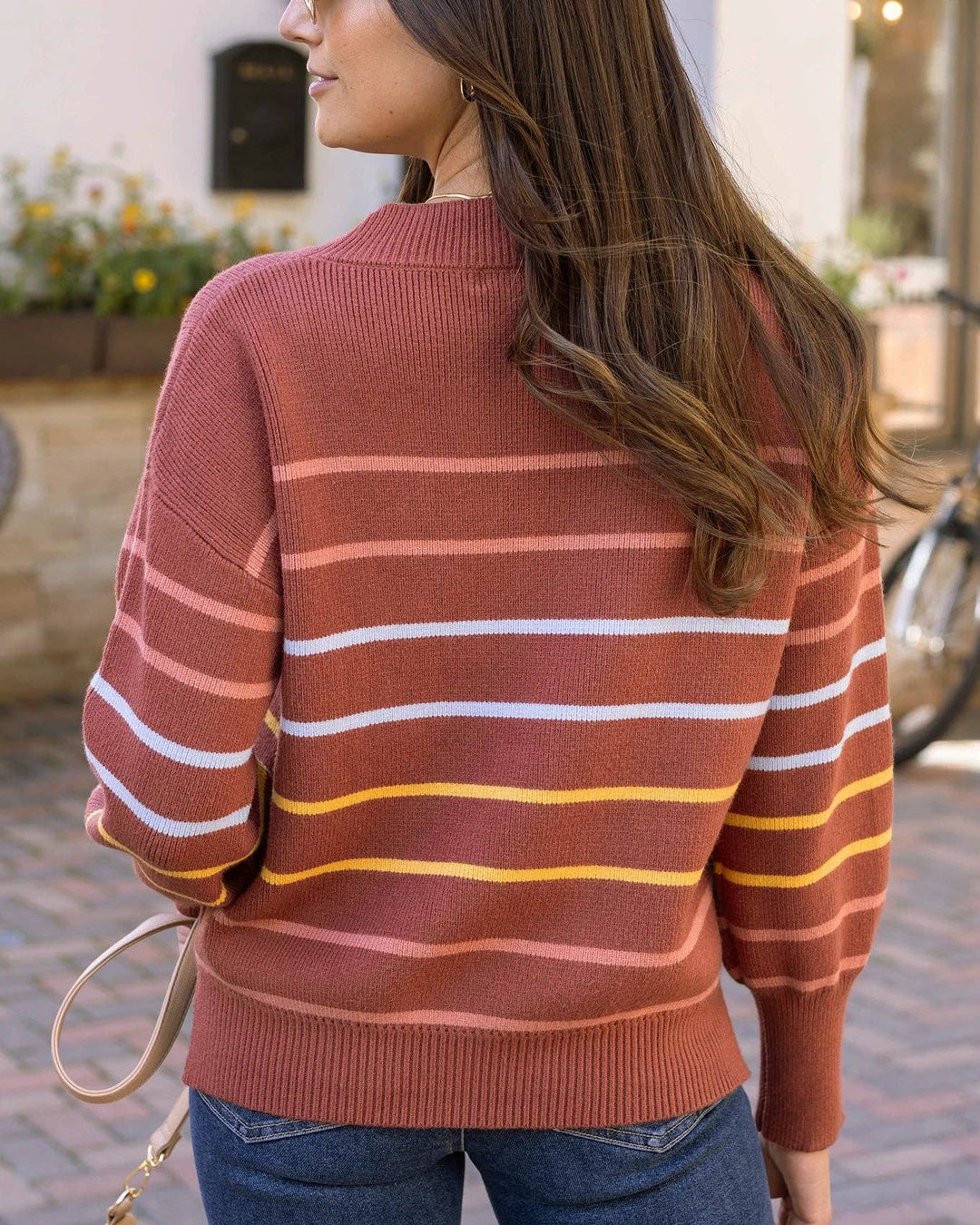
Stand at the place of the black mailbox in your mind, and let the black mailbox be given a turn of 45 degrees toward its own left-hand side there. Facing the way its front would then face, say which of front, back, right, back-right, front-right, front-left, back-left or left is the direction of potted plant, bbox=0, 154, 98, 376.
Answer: right

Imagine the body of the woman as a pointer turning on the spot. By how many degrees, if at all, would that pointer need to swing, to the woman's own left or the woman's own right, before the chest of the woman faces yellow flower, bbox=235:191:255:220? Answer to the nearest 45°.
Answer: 0° — they already face it

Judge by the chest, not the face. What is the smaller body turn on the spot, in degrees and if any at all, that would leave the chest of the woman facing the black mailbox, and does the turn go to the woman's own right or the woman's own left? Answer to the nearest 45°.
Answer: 0° — they already face it

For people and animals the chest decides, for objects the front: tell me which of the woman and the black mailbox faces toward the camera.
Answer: the black mailbox

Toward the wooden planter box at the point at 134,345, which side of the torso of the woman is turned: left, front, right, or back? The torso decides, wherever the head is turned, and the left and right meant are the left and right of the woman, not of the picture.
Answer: front

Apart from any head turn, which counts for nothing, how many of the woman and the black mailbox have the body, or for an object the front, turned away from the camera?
1

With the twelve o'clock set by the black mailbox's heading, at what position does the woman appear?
The woman is roughly at 12 o'clock from the black mailbox.

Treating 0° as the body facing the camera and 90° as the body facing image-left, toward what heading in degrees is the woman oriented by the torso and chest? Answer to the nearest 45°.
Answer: approximately 180°

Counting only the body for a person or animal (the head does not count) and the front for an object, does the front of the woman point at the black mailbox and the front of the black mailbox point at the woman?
yes

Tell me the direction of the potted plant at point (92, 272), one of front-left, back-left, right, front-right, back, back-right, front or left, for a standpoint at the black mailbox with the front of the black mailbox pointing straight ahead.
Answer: front-right

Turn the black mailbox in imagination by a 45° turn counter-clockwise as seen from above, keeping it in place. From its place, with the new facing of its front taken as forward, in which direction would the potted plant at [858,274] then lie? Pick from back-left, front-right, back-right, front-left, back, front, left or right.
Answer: front-left

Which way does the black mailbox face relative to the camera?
toward the camera

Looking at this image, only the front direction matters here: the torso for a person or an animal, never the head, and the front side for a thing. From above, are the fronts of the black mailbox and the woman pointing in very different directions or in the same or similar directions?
very different directions

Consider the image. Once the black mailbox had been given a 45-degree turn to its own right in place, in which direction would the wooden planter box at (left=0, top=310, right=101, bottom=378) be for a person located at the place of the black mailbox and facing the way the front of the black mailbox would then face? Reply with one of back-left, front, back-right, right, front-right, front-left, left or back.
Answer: front

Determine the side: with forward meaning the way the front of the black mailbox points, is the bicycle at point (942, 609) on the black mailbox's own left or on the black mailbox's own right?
on the black mailbox's own left
